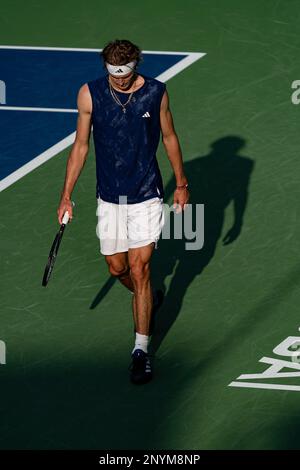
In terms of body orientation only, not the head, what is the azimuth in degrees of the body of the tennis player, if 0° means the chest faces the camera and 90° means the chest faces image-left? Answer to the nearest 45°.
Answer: approximately 0°
